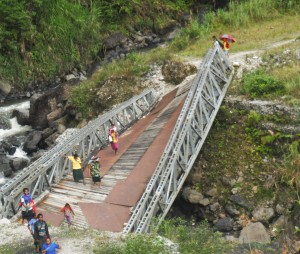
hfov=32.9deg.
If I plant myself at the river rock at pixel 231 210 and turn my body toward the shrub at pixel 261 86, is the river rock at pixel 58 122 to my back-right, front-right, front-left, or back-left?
front-left

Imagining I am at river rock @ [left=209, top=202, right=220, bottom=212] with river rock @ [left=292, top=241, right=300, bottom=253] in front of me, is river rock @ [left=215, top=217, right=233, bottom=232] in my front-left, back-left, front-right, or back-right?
front-right

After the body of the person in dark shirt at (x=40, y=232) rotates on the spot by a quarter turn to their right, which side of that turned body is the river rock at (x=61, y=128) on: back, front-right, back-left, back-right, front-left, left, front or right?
right

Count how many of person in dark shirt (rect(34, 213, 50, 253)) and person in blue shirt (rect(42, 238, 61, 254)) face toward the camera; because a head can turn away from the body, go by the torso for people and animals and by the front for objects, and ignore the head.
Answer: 2

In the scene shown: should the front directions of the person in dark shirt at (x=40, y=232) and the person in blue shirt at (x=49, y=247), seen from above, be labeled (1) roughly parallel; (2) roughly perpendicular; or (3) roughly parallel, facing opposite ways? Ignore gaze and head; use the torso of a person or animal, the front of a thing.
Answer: roughly parallel

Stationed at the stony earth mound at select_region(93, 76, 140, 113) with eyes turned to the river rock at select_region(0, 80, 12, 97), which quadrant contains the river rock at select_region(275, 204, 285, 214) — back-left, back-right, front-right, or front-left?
back-left

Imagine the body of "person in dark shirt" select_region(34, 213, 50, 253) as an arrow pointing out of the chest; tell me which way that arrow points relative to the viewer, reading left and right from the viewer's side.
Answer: facing the viewer

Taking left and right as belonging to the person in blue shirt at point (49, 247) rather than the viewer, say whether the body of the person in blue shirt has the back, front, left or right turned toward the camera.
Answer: front

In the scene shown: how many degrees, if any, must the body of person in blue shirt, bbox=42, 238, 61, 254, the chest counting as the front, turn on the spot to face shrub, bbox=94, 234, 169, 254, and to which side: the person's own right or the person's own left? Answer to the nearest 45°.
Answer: approximately 90° to the person's own left

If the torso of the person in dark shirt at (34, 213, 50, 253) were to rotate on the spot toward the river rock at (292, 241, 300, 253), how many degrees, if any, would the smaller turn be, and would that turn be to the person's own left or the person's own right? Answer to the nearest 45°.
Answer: approximately 90° to the person's own left
